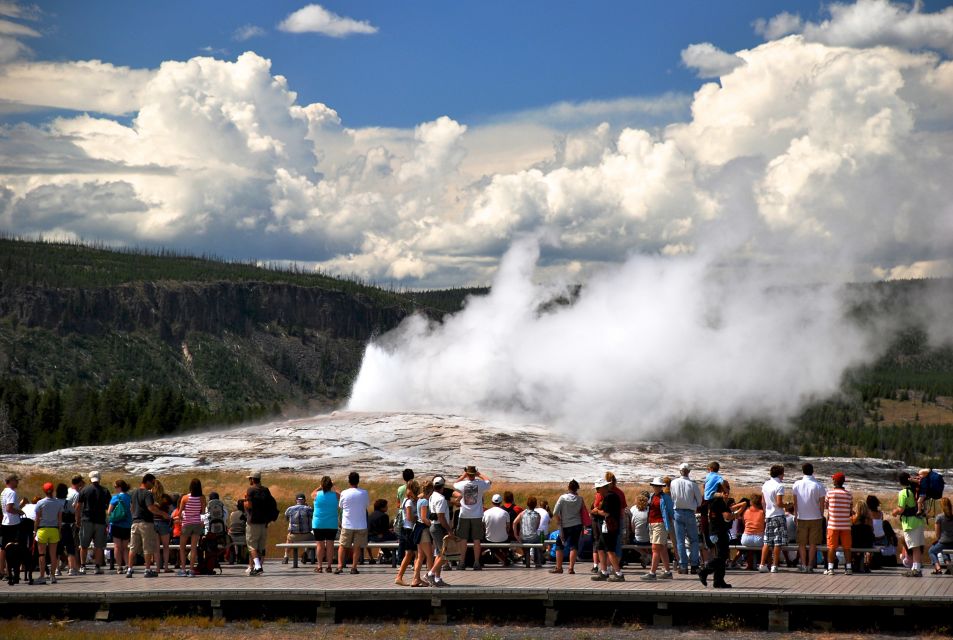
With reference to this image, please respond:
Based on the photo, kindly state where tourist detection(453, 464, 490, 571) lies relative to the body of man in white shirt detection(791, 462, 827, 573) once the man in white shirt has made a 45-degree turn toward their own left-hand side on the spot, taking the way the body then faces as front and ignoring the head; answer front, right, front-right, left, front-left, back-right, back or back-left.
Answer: front-left

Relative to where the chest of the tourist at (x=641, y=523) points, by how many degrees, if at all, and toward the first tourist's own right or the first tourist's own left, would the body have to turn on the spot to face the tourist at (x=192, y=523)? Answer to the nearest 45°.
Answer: approximately 90° to the first tourist's own left

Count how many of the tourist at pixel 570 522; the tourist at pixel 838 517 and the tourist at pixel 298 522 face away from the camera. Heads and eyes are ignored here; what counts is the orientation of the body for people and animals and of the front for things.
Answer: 3

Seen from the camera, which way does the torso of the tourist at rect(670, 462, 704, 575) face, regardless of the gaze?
away from the camera

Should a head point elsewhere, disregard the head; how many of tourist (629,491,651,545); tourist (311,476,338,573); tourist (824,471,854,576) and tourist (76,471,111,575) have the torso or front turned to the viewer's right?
0

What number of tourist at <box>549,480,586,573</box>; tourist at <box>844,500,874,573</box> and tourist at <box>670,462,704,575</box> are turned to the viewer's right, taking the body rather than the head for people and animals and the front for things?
0

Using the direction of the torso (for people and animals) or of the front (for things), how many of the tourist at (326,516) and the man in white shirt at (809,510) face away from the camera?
2

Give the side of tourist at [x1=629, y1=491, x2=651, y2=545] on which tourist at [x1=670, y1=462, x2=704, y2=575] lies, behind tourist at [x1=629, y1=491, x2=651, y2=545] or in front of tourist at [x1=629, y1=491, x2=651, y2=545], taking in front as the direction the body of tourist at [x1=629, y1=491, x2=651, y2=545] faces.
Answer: behind

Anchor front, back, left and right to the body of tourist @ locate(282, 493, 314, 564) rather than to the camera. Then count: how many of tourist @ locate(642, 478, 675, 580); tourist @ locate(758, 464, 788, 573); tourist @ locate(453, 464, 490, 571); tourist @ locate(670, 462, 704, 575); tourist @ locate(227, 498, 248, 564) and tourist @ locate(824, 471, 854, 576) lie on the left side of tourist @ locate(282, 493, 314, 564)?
1

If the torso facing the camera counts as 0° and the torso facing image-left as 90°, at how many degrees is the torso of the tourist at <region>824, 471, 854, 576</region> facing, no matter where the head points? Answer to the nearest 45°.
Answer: approximately 180°

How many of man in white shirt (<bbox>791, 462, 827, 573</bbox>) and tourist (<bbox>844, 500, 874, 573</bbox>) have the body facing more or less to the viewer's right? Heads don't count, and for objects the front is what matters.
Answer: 0

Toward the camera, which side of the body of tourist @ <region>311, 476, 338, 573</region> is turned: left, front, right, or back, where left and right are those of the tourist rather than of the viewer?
back

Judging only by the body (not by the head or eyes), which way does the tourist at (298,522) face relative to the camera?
away from the camera

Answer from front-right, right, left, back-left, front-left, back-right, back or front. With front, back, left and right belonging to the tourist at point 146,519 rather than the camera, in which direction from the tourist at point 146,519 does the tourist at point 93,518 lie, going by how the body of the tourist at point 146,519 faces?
left

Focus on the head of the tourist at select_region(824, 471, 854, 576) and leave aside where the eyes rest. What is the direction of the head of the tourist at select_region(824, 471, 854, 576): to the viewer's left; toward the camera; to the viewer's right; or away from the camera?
away from the camera

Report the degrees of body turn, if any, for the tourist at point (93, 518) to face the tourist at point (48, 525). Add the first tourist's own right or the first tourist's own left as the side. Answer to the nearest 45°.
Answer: approximately 135° to the first tourist's own left

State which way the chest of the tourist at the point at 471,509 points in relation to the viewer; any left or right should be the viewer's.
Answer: facing away from the viewer

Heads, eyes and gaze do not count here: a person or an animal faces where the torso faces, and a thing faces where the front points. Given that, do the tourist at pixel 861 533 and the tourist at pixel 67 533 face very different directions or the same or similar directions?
same or similar directions

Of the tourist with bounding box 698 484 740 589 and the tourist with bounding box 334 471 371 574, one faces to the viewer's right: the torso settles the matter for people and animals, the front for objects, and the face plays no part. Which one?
the tourist with bounding box 698 484 740 589
